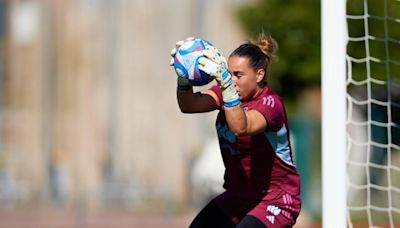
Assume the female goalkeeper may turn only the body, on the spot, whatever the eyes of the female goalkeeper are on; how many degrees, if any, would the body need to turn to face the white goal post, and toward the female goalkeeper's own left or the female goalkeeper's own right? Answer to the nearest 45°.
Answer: approximately 180°

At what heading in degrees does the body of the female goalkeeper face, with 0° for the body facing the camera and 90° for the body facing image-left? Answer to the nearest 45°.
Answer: approximately 45°

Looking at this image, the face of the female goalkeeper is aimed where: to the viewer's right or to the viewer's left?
to the viewer's left
